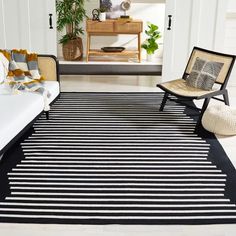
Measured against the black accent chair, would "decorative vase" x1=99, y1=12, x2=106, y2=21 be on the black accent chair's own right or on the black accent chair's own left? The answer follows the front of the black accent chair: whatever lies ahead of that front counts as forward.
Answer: on the black accent chair's own right

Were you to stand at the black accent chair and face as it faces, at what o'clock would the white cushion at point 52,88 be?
The white cushion is roughly at 1 o'clock from the black accent chair.

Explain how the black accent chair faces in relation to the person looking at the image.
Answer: facing the viewer and to the left of the viewer

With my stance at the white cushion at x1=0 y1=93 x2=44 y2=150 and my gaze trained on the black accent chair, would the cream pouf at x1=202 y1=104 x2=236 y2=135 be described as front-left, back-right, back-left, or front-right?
front-right

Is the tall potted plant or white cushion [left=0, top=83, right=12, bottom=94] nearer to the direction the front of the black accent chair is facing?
the white cushion

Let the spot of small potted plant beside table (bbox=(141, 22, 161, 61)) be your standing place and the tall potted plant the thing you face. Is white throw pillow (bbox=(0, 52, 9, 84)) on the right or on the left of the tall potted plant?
left

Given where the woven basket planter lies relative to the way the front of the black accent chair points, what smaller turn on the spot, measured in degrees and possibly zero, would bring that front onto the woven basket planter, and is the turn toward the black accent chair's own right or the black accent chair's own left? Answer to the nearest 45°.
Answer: approximately 90° to the black accent chair's own right

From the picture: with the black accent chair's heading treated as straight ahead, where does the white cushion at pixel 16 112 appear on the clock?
The white cushion is roughly at 12 o'clock from the black accent chair.

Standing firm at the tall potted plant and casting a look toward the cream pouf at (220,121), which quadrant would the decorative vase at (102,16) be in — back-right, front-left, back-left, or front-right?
front-left

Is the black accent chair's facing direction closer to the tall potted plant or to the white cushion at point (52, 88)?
the white cushion
